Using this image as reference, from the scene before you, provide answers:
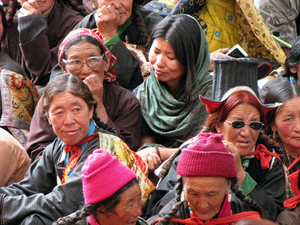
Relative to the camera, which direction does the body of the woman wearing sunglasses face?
toward the camera

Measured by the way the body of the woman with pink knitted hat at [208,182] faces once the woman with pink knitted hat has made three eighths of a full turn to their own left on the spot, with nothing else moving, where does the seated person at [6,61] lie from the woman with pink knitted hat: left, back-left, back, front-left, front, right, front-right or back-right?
left

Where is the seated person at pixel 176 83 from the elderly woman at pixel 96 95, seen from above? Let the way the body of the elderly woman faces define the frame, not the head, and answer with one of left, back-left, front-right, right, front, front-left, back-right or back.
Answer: left

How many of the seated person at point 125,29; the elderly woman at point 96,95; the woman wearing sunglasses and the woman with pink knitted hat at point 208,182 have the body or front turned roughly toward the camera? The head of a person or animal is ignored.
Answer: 4

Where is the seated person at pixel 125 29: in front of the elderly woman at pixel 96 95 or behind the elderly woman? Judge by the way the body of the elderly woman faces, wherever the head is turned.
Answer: behind

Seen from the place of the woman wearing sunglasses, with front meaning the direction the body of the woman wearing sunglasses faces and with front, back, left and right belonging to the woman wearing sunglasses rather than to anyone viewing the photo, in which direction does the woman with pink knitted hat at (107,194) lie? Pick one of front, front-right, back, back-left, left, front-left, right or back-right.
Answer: front-right

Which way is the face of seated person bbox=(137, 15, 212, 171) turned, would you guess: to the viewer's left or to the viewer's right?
to the viewer's left

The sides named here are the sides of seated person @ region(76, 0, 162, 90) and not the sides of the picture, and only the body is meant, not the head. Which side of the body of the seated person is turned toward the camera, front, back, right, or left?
front

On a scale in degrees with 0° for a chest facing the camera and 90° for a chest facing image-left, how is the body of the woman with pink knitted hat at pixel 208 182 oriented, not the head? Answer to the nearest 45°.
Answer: approximately 0°

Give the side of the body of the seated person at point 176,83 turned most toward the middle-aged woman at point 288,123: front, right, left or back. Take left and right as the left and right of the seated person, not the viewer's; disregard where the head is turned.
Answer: left

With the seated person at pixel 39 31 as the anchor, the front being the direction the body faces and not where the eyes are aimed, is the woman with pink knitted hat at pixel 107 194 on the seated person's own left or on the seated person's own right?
on the seated person's own left

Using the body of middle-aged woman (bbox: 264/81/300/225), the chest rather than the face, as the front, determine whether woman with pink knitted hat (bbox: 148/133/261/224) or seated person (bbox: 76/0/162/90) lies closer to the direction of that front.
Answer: the woman with pink knitted hat
